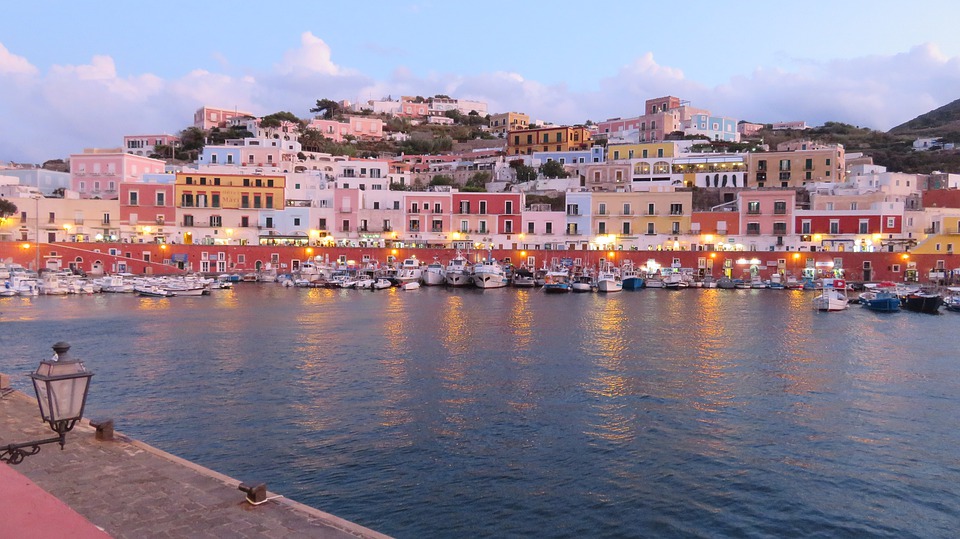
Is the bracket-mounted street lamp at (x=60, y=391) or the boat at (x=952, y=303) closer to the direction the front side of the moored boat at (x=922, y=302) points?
the bracket-mounted street lamp

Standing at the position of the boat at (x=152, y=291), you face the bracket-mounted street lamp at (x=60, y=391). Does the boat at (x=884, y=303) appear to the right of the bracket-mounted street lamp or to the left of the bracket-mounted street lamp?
left

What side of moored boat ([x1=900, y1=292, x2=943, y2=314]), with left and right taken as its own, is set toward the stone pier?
right

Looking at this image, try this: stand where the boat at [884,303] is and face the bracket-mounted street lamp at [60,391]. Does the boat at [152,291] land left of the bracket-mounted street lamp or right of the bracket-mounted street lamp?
right
